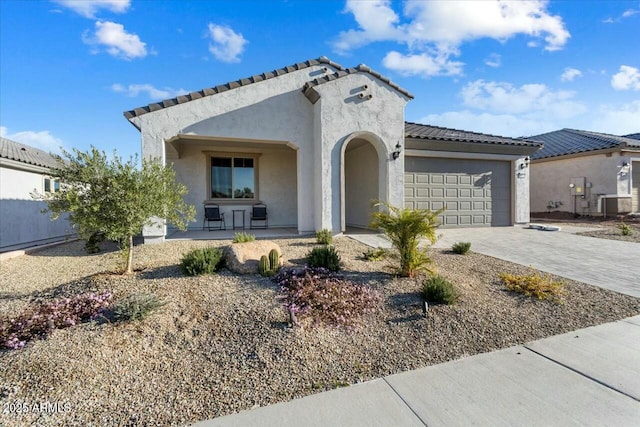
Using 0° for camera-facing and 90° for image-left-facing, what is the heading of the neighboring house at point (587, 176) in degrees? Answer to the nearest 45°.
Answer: approximately 315°

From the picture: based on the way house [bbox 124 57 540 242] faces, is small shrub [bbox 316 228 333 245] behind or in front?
in front

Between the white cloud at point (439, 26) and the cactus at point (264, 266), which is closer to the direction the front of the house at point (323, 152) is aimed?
the cactus

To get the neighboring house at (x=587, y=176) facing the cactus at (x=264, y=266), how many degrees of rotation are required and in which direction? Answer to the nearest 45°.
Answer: approximately 45° to its right

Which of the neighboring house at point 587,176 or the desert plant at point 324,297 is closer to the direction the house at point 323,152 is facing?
the desert plant

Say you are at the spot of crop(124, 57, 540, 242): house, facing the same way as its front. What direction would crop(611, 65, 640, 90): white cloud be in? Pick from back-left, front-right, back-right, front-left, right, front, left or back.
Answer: left

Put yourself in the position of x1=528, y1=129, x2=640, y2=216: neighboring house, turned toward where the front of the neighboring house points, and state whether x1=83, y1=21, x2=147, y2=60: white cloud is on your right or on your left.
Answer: on your right

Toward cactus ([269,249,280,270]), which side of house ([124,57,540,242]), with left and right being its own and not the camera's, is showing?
front

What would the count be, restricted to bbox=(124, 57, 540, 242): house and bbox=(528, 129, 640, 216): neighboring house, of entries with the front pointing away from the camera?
0

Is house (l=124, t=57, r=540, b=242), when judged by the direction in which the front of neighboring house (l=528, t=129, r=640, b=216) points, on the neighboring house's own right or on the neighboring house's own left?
on the neighboring house's own right

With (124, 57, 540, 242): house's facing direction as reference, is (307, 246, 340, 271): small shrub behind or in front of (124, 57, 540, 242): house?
in front

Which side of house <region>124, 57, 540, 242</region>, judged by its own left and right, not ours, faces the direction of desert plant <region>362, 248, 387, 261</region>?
front
